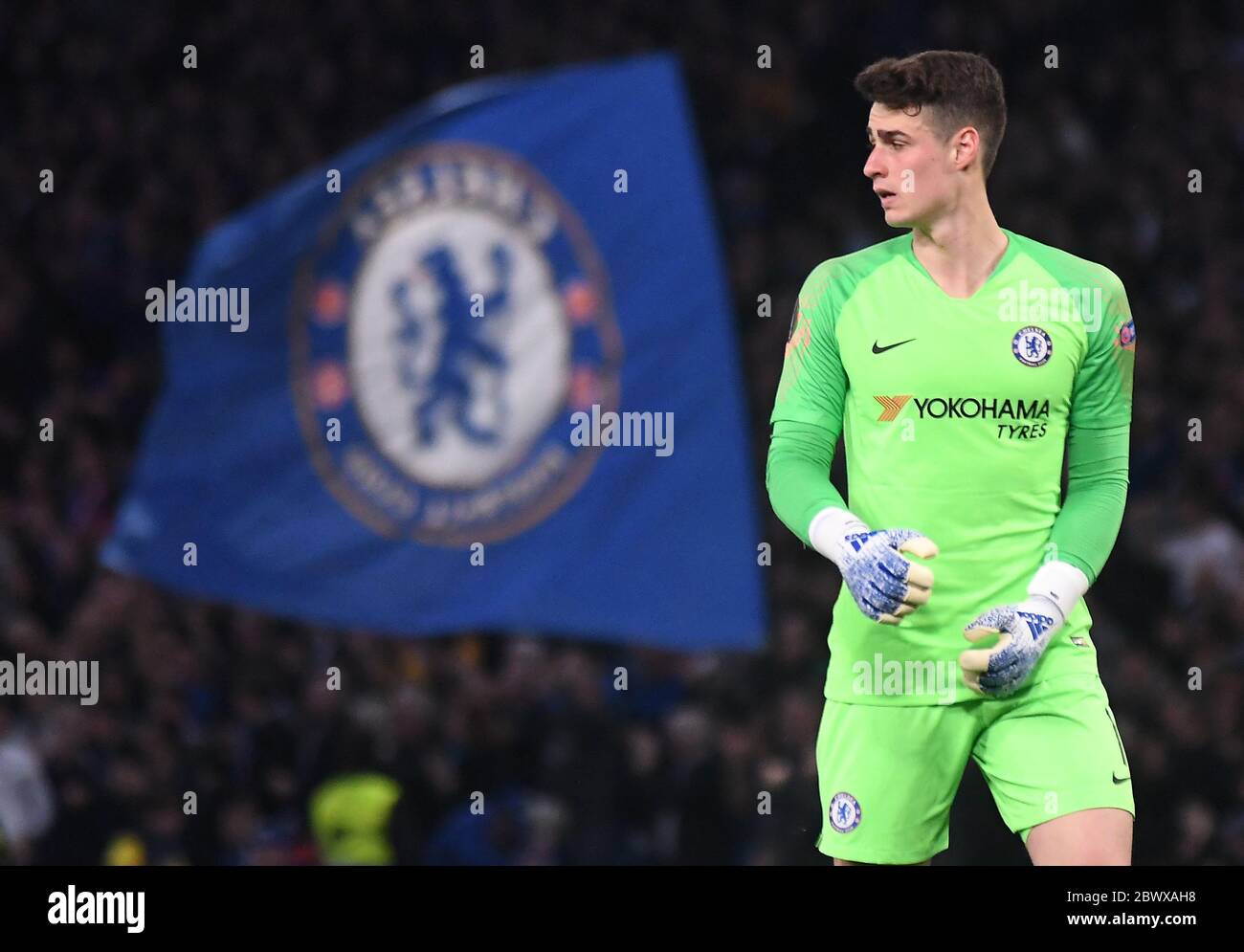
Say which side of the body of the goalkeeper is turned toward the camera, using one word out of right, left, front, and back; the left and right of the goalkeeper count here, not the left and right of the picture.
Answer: front

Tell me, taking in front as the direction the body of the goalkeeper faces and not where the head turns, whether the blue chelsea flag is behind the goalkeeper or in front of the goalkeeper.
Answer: behind

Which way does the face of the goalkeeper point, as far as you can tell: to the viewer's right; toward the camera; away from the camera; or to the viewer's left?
to the viewer's left
